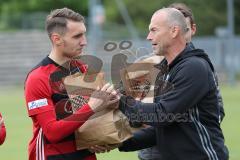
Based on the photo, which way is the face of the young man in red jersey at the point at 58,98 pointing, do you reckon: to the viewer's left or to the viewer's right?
to the viewer's right

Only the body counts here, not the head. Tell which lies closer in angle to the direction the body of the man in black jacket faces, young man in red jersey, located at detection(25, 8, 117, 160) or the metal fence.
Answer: the young man in red jersey

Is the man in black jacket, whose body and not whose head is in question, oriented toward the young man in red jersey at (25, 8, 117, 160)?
yes

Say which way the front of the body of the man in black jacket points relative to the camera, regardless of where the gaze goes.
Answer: to the viewer's left

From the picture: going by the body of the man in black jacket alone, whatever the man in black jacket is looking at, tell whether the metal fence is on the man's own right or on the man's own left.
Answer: on the man's own right
